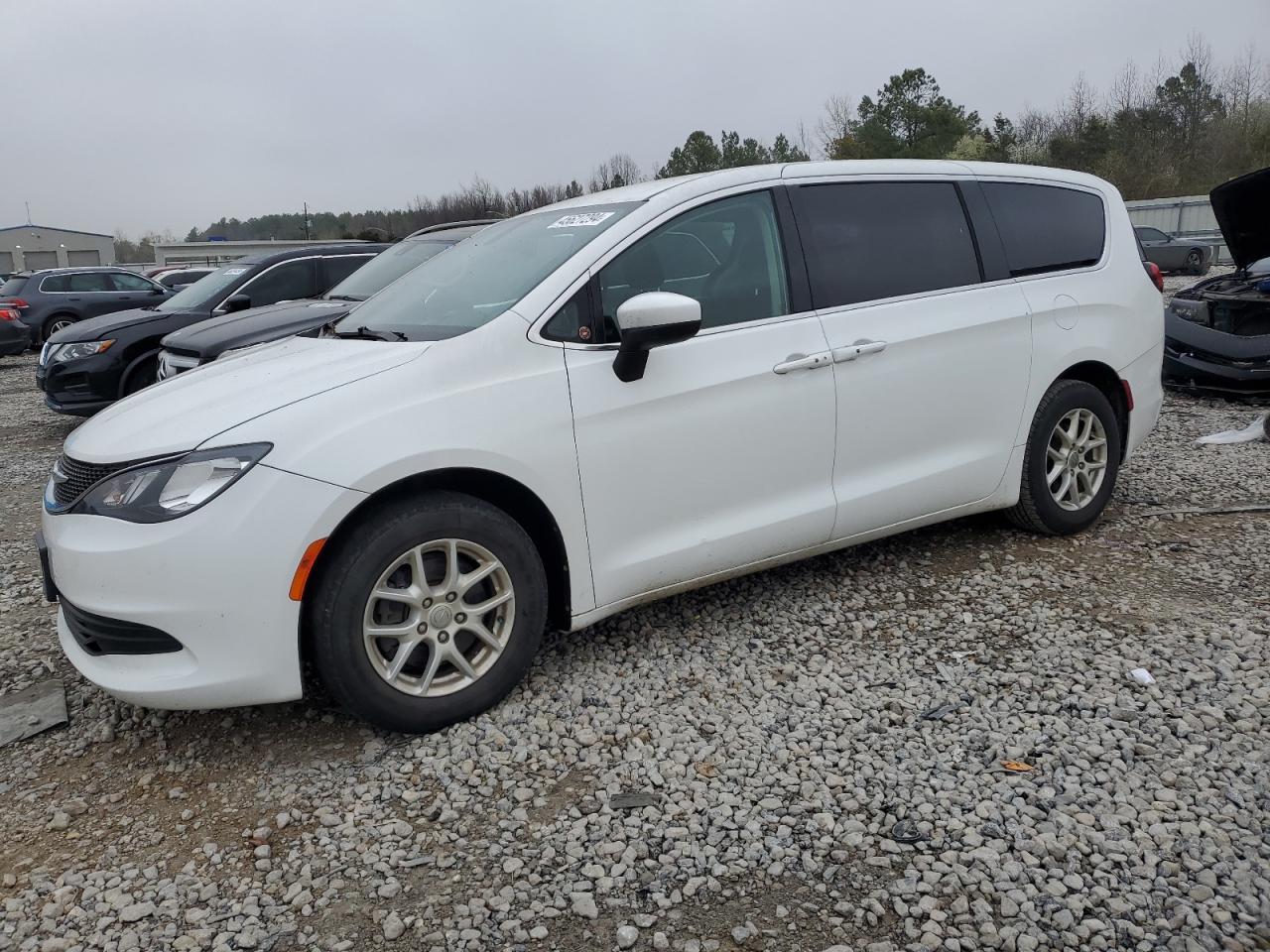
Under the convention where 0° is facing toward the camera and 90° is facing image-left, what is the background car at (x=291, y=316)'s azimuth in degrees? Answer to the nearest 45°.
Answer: approximately 45°

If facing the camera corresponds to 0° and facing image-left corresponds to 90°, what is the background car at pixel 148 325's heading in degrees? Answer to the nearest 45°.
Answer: approximately 45°

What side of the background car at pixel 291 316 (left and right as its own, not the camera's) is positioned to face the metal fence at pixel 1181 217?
back

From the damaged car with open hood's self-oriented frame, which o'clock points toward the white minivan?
The white minivan is roughly at 11 o'clock from the damaged car with open hood.

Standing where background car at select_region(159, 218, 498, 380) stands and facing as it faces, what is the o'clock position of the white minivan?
The white minivan is roughly at 10 o'clock from the background car.

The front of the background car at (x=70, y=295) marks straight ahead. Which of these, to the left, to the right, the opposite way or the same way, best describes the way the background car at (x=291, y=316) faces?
the opposite way

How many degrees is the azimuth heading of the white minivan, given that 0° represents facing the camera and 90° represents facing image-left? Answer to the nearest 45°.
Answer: approximately 45°

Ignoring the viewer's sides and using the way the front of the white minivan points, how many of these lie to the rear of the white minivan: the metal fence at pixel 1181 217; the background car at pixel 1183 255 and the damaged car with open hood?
3
